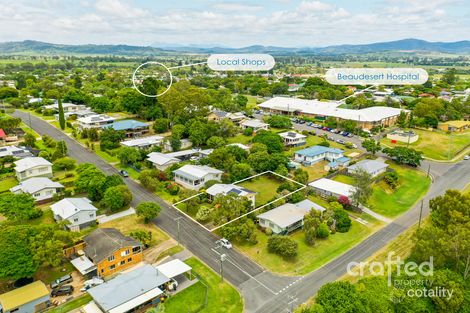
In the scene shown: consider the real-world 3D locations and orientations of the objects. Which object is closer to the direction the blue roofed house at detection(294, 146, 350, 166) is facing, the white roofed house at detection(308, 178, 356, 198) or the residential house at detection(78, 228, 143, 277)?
the white roofed house

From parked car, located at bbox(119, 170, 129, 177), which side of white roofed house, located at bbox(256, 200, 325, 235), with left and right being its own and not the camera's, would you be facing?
right

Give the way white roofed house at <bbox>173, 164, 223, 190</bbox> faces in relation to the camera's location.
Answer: facing the viewer and to the left of the viewer

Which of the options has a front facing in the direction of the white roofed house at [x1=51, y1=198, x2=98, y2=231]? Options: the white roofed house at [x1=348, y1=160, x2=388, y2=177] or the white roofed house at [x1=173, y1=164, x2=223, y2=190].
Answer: the white roofed house at [x1=173, y1=164, x2=223, y2=190]

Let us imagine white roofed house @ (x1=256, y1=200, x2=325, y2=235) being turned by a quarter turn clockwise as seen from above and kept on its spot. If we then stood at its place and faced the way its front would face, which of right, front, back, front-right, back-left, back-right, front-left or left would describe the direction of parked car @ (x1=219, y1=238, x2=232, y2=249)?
left

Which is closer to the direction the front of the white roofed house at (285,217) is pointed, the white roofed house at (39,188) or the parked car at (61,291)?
the parked car

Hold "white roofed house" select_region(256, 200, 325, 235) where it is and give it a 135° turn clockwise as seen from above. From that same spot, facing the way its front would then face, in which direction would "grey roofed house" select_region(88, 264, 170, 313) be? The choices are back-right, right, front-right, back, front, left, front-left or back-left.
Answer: back-left

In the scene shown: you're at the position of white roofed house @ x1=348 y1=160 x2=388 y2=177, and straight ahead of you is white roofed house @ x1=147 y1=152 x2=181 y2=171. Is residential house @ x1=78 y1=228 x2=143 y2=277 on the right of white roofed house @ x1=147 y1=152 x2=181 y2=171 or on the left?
left

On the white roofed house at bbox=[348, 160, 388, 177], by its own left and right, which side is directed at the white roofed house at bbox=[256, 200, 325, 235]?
right
